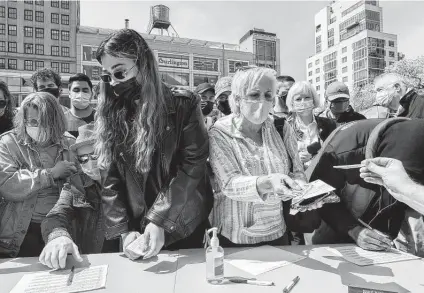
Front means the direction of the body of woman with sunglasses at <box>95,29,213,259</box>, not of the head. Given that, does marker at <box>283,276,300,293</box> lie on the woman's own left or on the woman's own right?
on the woman's own left

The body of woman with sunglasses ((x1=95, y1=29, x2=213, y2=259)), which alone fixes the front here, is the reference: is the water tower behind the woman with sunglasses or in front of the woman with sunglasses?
behind

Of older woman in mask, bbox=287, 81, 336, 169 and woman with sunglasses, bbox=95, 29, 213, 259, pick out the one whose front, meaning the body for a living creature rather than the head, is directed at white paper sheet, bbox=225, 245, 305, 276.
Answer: the older woman in mask

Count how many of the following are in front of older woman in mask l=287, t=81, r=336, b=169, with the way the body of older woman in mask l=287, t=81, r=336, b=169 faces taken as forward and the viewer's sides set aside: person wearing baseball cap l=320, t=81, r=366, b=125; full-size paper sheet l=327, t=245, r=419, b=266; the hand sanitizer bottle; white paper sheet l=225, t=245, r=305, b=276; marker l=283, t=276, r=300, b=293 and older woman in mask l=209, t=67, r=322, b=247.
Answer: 5

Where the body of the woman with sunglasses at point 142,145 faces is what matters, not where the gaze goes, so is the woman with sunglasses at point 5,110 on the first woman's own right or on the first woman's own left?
on the first woman's own right

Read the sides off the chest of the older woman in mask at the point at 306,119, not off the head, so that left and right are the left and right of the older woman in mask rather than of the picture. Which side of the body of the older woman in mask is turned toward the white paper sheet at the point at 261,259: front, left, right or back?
front

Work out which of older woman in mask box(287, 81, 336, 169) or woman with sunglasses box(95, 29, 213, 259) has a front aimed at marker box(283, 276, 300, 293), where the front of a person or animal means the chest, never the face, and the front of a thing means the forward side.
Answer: the older woman in mask
